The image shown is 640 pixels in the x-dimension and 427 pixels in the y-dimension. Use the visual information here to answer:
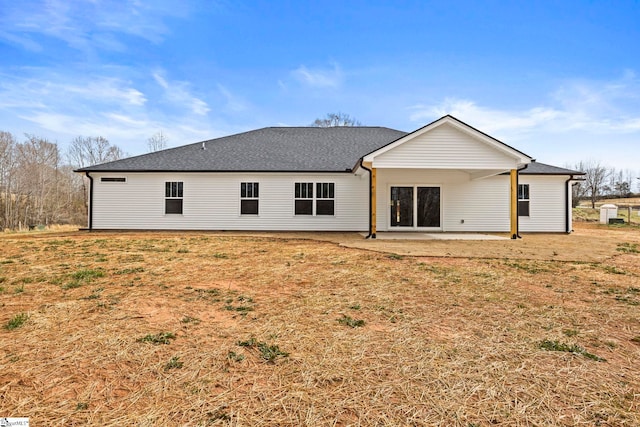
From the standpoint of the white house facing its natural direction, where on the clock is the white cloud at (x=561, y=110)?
The white cloud is roughly at 2 o'clock from the white house.

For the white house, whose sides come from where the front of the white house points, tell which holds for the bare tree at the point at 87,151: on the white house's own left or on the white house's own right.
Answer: on the white house's own left

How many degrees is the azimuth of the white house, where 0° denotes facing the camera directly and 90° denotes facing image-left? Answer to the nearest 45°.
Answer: approximately 180°

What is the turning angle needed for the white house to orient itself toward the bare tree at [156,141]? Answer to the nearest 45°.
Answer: approximately 45° to its left

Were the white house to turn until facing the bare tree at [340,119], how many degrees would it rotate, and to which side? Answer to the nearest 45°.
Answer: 0° — it already faces it
